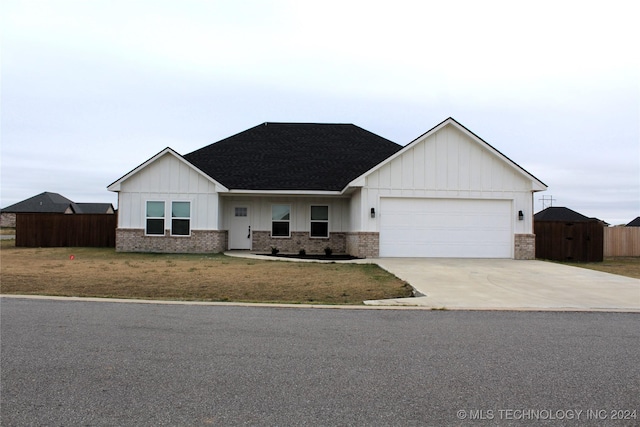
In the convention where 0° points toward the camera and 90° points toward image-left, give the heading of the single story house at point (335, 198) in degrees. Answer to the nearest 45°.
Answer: approximately 0°

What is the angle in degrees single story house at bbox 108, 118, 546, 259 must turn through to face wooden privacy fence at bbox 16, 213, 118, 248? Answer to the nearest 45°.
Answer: approximately 90° to its right

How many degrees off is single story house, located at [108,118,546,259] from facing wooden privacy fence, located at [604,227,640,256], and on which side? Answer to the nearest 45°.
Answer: approximately 90° to its left

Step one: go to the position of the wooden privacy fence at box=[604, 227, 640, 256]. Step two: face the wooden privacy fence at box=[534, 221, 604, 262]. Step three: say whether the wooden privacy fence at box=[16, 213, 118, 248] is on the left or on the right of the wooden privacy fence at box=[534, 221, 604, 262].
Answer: right

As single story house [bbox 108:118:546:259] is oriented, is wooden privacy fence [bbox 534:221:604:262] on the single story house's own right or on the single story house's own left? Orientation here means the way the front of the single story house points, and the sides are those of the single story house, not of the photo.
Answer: on the single story house's own left
